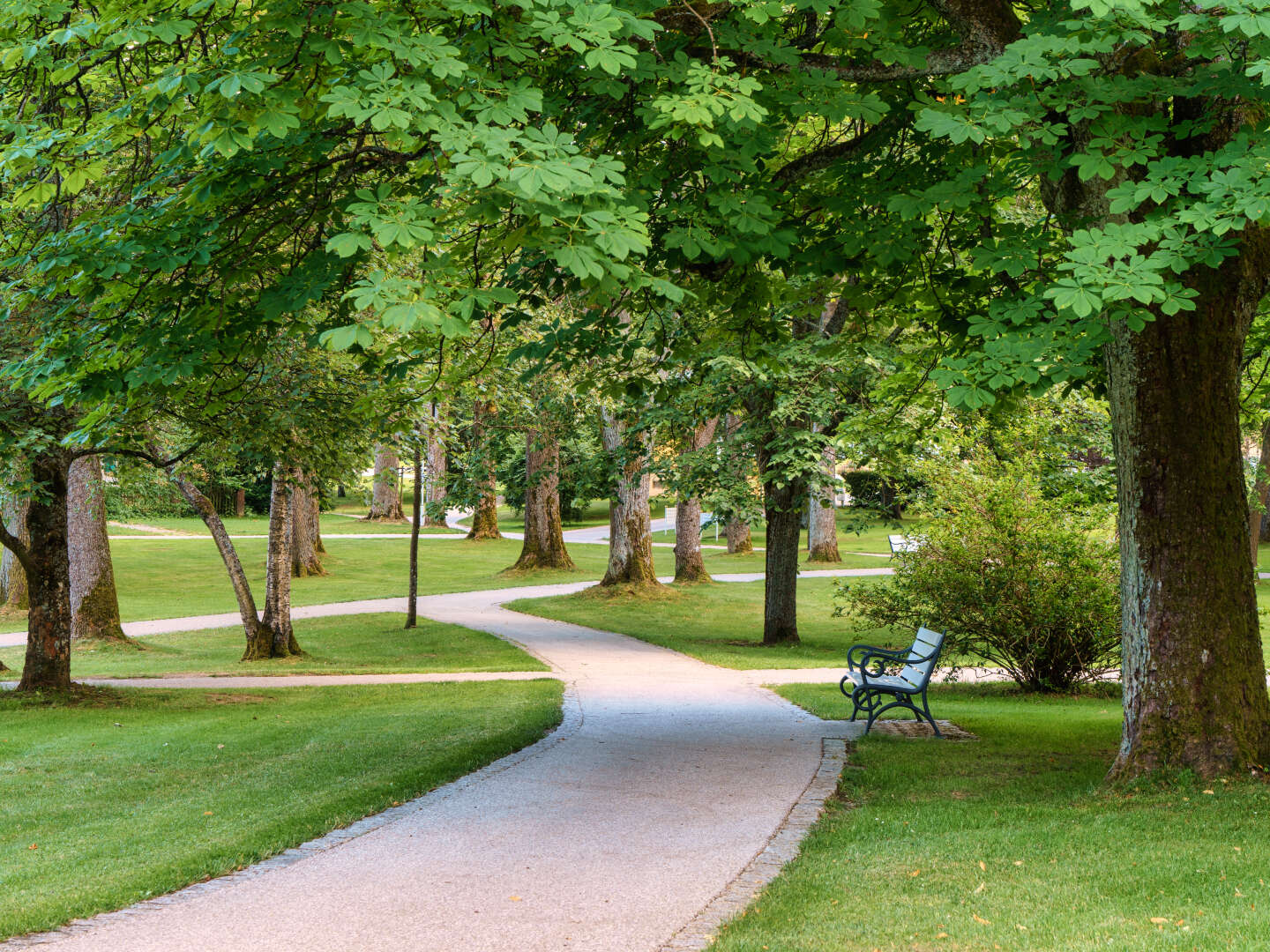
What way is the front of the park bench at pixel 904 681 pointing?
to the viewer's left

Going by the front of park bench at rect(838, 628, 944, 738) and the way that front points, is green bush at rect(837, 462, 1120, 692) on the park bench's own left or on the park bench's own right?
on the park bench's own right
